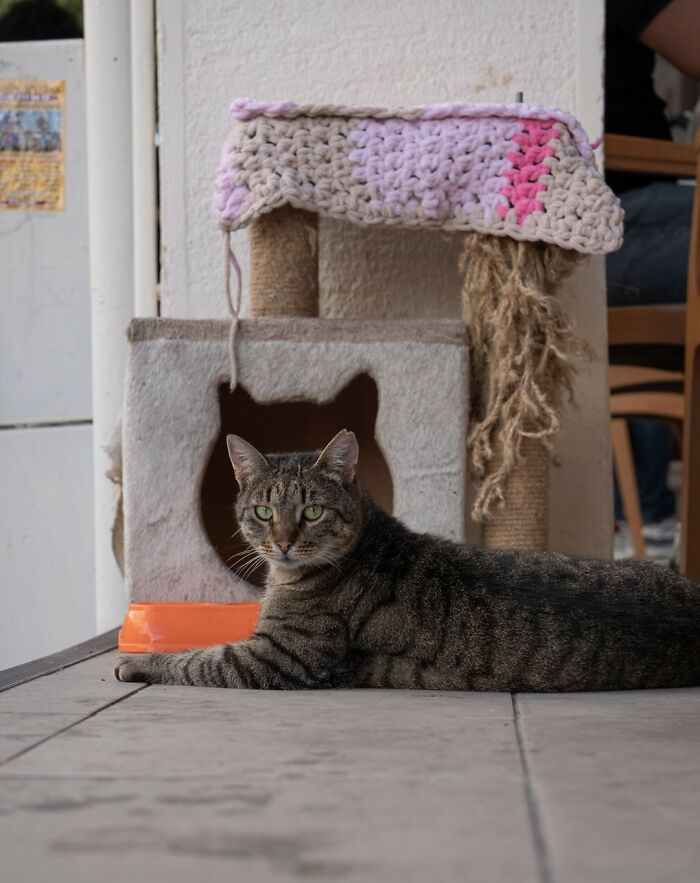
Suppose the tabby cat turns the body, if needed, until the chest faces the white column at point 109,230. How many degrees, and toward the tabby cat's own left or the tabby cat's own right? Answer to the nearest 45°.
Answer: approximately 45° to the tabby cat's own right

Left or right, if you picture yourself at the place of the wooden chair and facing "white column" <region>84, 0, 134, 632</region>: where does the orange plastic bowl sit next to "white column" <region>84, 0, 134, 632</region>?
left

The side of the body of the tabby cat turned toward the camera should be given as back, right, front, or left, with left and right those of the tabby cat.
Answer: left

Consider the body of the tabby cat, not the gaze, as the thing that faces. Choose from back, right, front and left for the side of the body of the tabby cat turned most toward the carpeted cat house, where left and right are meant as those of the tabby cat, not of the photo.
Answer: right

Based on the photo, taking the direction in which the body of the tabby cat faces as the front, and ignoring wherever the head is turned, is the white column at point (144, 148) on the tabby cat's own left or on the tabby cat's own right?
on the tabby cat's own right

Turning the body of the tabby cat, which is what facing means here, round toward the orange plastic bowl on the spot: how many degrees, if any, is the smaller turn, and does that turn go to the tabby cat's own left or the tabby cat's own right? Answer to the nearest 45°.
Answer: approximately 45° to the tabby cat's own right

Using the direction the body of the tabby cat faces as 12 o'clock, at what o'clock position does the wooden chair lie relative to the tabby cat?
The wooden chair is roughly at 4 o'clock from the tabby cat.
